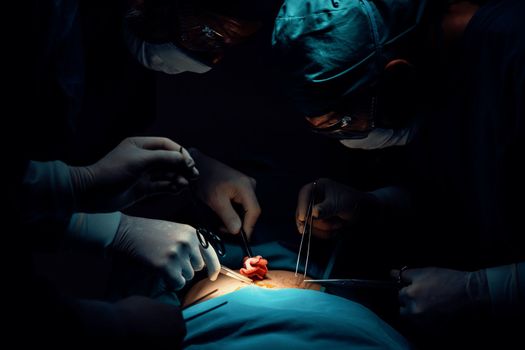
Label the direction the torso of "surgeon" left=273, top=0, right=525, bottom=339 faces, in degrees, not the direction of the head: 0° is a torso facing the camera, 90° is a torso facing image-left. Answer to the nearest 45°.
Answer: approximately 90°

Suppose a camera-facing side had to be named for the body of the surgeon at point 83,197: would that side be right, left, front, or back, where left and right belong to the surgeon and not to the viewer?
right
